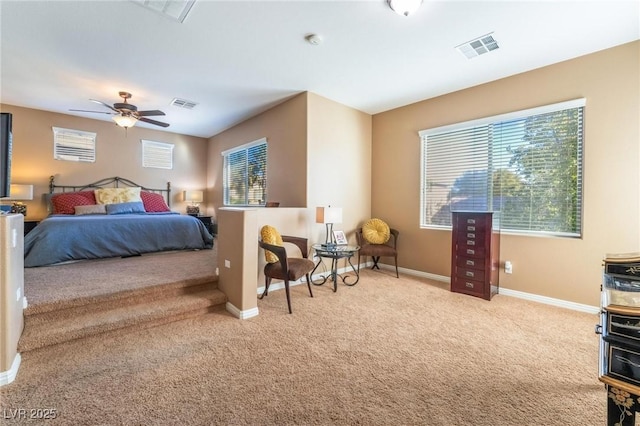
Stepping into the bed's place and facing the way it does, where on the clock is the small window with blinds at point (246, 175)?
The small window with blinds is roughly at 9 o'clock from the bed.

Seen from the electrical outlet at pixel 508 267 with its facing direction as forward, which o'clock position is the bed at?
The bed is roughly at 2 o'clock from the electrical outlet.

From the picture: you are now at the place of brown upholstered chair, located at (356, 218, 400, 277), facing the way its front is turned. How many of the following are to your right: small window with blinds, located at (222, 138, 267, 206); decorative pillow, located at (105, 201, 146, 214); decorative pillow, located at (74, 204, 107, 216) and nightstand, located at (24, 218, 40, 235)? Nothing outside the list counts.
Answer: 4

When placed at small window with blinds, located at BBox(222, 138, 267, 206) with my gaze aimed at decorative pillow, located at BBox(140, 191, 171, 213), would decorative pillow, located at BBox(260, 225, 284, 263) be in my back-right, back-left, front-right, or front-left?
back-left

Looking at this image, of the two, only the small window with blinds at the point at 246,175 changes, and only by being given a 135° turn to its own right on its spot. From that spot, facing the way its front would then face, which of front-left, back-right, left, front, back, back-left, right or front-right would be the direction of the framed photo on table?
back-right

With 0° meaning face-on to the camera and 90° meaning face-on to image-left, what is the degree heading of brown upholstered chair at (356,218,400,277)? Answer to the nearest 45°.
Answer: approximately 0°

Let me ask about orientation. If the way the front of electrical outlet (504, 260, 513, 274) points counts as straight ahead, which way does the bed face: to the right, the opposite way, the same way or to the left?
to the left

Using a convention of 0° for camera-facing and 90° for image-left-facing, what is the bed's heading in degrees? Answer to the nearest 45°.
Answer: approximately 0°

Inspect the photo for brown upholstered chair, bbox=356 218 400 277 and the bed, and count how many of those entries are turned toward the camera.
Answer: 2

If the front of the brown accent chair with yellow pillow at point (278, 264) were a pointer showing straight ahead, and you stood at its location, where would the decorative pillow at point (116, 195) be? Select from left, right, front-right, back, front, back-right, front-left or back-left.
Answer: back

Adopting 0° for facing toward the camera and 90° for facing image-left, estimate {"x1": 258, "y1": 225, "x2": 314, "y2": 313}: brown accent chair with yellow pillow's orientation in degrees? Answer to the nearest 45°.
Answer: approximately 315°

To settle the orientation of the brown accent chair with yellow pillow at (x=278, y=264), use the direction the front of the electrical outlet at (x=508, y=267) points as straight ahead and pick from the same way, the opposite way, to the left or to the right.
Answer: to the left
